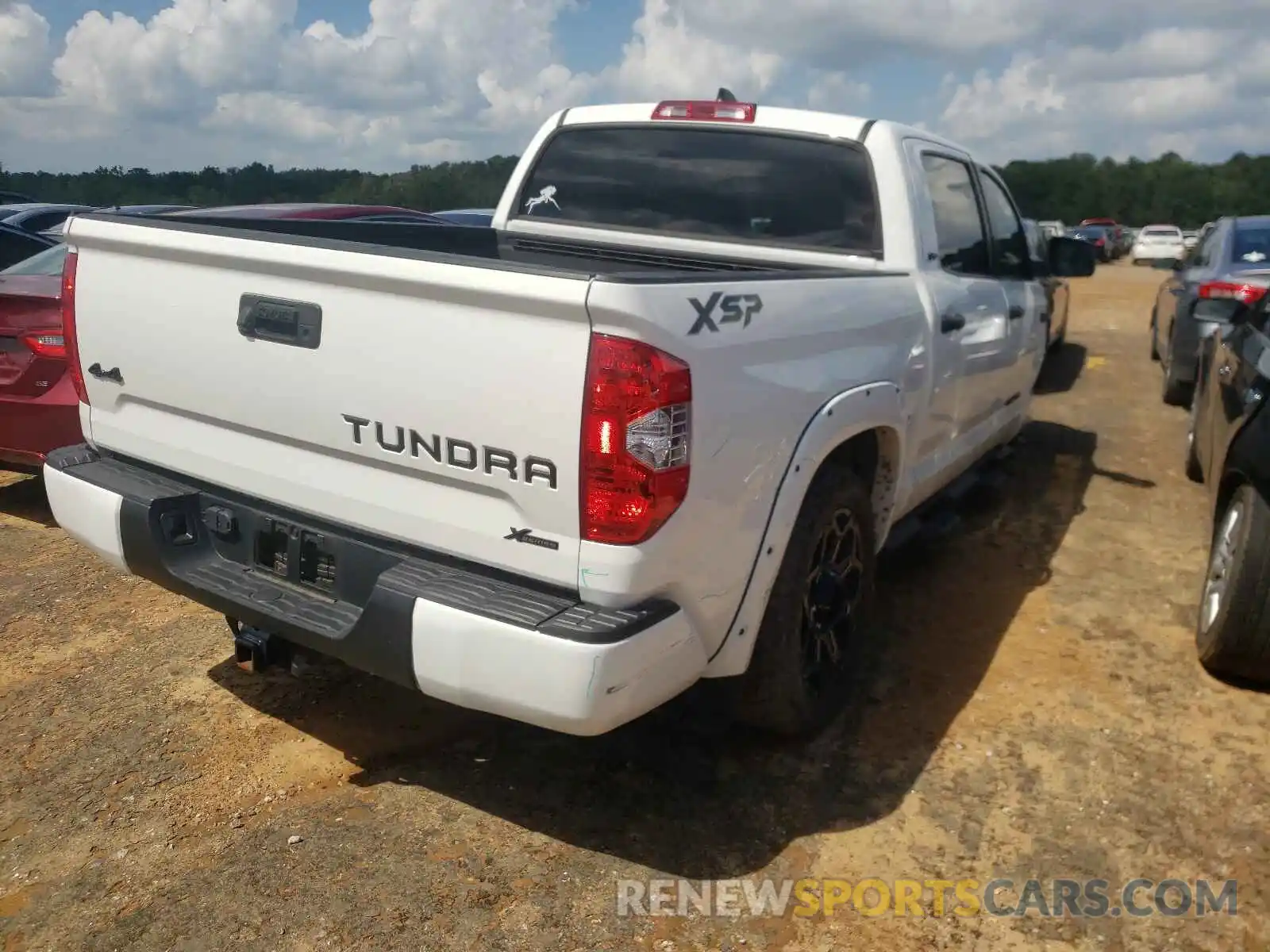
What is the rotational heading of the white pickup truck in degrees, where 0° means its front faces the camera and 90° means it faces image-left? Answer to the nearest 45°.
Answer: approximately 225°

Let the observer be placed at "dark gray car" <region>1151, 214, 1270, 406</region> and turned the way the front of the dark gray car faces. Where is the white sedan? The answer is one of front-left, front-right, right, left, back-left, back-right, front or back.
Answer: front-right

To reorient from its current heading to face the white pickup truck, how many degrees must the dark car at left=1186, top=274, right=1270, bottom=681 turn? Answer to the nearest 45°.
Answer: approximately 90° to its left

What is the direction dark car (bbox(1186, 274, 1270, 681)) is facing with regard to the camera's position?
facing away from the viewer and to the left of the viewer

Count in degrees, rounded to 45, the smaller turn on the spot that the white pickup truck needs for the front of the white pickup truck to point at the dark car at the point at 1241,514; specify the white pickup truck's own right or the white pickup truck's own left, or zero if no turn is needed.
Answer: approximately 45° to the white pickup truck's own right

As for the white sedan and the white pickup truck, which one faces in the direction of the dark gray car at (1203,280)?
the white pickup truck

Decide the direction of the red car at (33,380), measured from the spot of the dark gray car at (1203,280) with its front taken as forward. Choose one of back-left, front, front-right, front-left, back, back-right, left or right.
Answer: left

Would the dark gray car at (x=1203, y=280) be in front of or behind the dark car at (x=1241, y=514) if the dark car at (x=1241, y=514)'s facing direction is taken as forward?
in front

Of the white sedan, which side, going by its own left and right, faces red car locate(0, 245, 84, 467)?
back

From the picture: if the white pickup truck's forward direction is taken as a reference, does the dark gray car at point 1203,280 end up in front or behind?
in front

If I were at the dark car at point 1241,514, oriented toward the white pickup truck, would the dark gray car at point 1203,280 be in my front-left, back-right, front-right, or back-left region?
back-right

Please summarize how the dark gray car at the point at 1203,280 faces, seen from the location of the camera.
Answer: facing away from the viewer and to the left of the viewer

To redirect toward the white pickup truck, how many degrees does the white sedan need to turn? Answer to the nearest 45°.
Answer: approximately 180°

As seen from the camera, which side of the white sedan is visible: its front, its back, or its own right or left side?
back
